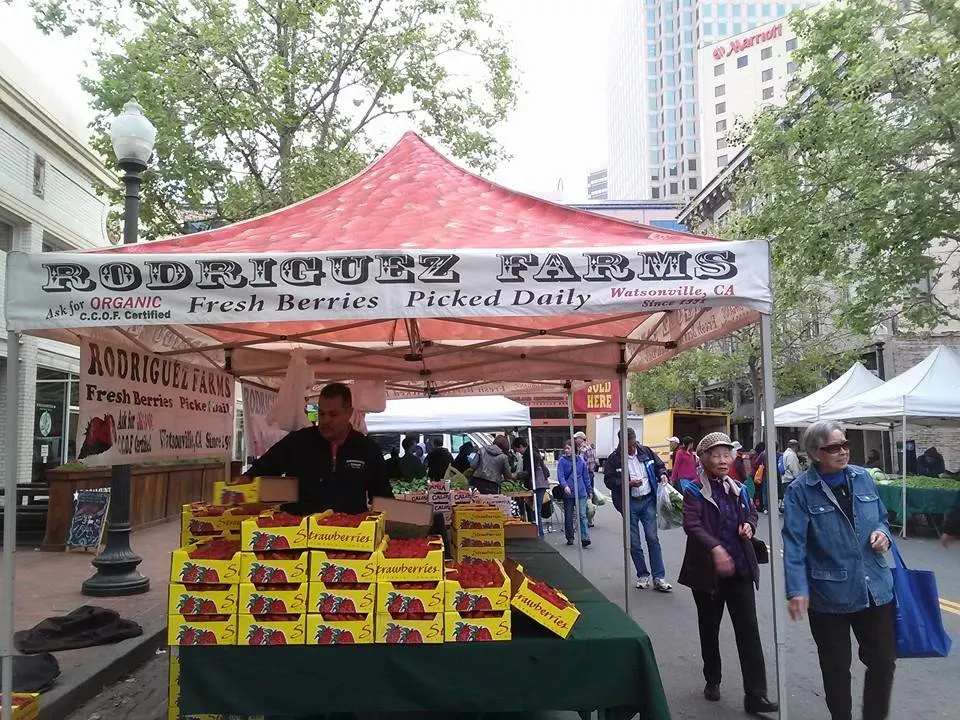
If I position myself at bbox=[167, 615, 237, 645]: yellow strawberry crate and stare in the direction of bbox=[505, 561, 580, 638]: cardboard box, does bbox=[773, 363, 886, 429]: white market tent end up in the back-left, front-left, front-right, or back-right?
front-left

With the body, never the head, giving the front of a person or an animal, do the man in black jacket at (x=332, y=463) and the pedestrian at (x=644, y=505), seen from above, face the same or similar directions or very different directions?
same or similar directions

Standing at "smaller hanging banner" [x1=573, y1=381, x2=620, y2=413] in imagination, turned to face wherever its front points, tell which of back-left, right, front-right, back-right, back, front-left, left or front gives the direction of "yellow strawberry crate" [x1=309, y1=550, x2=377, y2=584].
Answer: front

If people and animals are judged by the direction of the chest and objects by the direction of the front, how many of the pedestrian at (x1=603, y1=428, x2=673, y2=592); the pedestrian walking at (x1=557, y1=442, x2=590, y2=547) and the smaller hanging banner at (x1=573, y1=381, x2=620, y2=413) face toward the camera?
3

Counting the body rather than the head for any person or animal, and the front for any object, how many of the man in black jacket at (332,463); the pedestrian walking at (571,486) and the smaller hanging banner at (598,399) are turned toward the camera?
3

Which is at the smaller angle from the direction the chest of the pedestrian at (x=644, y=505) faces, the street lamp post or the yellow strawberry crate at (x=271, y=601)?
the yellow strawberry crate

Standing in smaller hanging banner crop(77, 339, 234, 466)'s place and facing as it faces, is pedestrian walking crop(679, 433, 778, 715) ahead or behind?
ahead

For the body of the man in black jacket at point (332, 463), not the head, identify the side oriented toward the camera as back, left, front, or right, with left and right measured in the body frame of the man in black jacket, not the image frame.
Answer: front

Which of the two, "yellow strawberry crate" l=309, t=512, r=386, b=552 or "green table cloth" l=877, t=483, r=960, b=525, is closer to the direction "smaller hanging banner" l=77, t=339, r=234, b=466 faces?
the yellow strawberry crate

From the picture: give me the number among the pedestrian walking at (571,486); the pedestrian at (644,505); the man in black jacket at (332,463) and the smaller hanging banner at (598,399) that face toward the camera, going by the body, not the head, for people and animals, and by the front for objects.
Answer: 4

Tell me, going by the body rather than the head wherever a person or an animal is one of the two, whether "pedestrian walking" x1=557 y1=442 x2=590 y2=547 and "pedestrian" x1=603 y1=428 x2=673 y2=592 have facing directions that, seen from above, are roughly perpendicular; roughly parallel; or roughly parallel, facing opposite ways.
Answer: roughly parallel

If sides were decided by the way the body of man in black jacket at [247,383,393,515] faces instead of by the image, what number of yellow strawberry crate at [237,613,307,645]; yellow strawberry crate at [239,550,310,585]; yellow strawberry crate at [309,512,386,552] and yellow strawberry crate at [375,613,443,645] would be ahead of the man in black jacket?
4

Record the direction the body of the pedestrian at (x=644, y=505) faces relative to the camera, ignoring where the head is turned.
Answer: toward the camera

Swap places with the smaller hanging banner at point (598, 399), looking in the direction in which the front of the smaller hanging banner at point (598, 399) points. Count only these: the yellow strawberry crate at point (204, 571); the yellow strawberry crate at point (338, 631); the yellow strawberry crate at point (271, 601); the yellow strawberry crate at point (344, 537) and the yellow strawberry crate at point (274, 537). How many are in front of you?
5

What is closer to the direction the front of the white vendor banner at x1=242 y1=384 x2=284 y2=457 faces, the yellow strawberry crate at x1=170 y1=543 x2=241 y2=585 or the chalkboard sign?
the yellow strawberry crate

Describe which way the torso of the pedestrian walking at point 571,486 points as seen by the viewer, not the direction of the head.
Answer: toward the camera

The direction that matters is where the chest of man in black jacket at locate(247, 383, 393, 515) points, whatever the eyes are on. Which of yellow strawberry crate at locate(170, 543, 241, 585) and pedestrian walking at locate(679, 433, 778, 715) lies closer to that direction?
the yellow strawberry crate

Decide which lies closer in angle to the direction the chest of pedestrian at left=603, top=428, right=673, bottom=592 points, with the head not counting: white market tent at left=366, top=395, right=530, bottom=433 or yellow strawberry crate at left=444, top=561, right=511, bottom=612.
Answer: the yellow strawberry crate

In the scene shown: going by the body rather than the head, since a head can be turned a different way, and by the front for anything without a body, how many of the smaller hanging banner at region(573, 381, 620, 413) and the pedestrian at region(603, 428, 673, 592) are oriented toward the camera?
2

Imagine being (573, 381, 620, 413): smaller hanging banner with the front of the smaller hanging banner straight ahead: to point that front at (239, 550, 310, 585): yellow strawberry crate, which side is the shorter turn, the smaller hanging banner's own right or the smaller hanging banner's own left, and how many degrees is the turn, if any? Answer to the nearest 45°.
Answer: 0° — it already faces it
